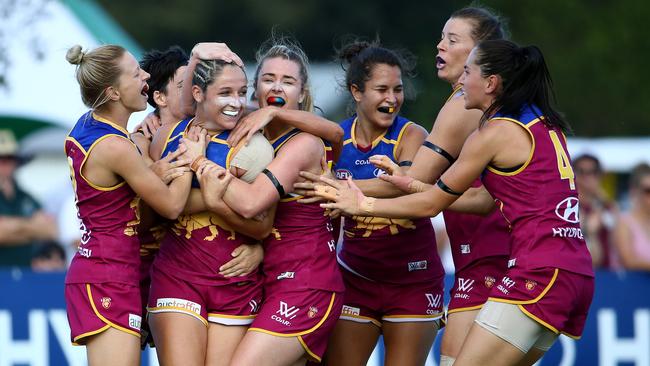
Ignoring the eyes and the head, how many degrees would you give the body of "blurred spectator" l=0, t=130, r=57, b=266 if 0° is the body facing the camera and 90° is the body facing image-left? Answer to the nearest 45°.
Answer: approximately 0°

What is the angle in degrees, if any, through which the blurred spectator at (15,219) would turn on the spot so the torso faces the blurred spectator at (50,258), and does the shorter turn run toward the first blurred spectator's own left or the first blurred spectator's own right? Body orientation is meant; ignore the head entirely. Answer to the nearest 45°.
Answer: approximately 45° to the first blurred spectator's own left

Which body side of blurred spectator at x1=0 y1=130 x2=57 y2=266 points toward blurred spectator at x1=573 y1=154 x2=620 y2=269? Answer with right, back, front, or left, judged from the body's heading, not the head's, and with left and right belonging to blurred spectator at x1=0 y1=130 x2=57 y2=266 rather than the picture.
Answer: left

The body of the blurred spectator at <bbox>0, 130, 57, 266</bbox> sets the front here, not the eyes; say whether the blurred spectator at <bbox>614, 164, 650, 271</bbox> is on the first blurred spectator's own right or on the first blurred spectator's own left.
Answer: on the first blurred spectator's own left
